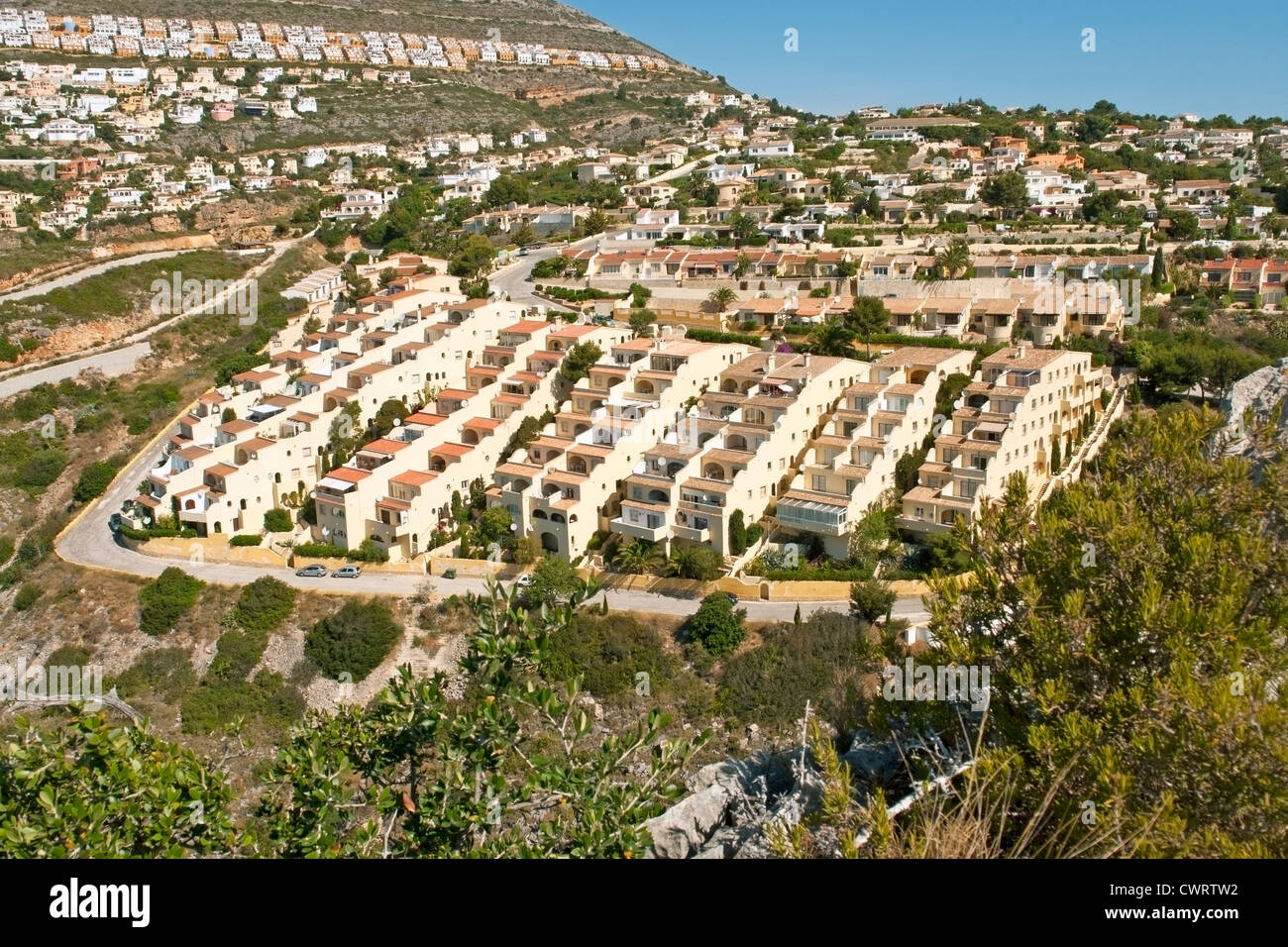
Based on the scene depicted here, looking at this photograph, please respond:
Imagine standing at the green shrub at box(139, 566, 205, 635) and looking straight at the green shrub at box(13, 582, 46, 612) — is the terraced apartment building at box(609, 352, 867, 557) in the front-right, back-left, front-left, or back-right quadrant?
back-right

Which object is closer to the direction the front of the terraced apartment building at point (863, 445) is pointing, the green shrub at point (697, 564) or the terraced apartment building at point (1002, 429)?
the green shrub

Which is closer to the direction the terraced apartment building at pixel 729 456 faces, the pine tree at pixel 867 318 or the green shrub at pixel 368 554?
the green shrub

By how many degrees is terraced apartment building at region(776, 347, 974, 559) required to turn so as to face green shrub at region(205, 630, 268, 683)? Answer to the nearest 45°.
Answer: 0° — it already faces it

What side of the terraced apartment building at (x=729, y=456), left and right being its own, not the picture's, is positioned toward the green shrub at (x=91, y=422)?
right

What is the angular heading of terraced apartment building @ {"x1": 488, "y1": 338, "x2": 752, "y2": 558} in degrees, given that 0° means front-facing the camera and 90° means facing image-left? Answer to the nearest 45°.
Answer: approximately 45°
